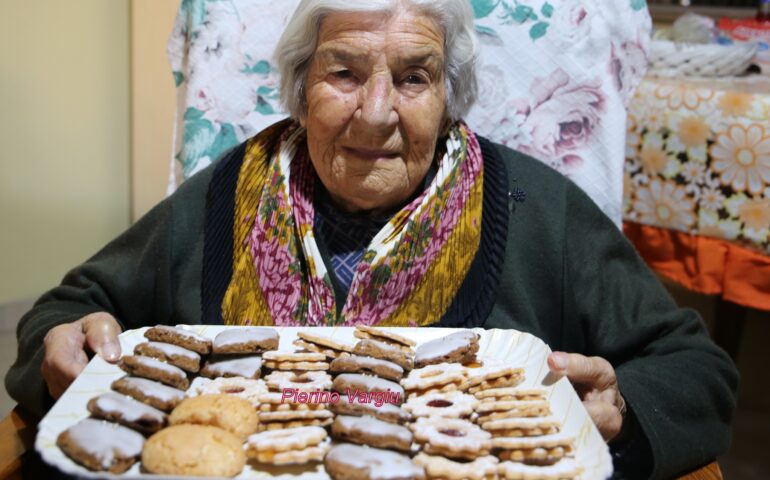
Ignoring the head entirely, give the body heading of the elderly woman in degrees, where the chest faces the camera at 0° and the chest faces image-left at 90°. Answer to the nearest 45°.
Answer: approximately 0°

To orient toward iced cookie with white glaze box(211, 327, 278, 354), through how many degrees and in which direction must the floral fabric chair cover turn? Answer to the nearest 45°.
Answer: approximately 45° to its right

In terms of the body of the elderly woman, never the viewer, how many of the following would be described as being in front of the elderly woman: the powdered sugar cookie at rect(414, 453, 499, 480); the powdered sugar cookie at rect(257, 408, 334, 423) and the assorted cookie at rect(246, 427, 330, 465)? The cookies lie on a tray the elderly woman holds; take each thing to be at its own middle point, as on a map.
3
